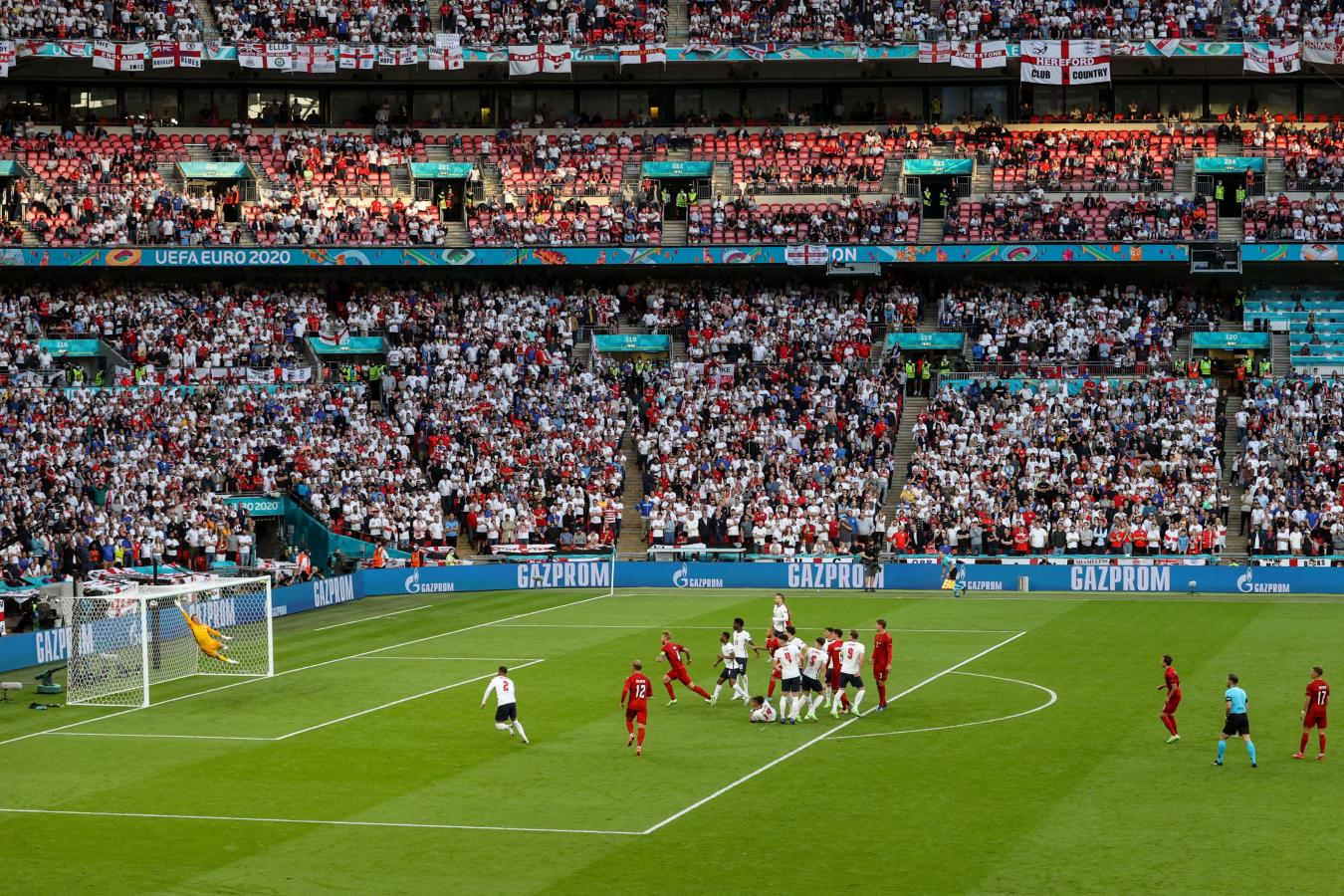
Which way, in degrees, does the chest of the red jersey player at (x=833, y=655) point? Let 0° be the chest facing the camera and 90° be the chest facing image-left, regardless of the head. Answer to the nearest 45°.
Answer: approximately 90°

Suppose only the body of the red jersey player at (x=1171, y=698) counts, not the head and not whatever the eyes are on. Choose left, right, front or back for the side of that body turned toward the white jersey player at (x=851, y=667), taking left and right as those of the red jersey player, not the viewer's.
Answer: front

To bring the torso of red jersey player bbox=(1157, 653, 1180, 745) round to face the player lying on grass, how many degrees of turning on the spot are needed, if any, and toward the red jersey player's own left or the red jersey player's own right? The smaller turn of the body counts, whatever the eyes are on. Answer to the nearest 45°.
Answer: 0° — they already face them

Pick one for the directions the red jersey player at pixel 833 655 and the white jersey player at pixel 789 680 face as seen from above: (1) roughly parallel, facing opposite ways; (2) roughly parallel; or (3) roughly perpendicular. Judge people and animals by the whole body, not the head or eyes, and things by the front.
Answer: roughly perpendicular

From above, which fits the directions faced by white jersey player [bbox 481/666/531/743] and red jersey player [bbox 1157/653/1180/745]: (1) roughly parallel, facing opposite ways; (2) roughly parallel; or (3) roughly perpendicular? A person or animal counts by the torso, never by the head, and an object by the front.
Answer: roughly parallel

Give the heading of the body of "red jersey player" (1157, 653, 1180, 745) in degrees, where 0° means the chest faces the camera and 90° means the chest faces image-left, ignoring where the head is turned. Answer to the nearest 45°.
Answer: approximately 90°

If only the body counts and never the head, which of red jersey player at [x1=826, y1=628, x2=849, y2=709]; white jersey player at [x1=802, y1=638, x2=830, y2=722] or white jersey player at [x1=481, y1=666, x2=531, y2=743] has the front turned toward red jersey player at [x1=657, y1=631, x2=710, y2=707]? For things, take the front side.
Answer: red jersey player at [x1=826, y1=628, x2=849, y2=709]

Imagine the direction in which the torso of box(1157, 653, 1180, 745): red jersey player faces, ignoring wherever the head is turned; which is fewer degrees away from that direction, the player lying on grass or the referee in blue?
the player lying on grass
